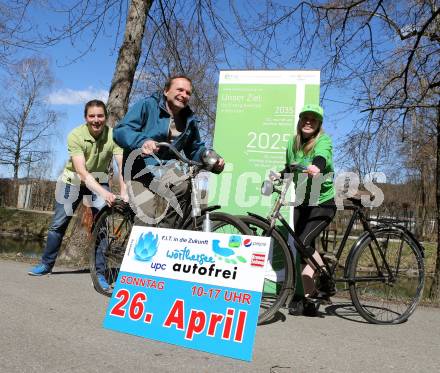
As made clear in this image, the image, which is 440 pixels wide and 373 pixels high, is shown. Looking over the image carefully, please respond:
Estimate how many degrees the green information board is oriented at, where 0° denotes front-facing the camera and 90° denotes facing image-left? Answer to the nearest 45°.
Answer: approximately 0°

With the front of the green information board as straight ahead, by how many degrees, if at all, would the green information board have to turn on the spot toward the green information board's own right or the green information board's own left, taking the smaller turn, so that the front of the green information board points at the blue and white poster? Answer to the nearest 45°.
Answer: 0° — it already faces it

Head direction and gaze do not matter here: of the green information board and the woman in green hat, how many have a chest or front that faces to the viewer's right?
0

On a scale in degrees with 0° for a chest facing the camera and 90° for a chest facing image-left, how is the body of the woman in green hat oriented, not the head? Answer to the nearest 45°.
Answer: approximately 45°

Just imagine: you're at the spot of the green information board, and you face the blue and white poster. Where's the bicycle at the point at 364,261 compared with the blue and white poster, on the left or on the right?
left

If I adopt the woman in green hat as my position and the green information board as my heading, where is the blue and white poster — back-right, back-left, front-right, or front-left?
back-left

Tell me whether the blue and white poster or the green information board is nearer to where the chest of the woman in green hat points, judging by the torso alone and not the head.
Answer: the blue and white poster

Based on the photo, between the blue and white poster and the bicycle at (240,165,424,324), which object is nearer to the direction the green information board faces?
the blue and white poster

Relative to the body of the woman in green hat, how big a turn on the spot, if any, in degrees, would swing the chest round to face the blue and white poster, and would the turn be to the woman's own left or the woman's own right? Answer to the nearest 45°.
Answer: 0° — they already face it
